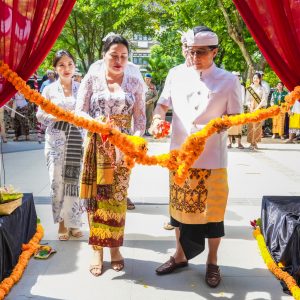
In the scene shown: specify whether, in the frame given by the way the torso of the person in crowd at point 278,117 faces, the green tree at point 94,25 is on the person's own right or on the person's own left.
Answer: on the person's own right

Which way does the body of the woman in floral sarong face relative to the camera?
toward the camera

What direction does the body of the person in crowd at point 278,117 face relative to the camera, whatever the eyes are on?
toward the camera

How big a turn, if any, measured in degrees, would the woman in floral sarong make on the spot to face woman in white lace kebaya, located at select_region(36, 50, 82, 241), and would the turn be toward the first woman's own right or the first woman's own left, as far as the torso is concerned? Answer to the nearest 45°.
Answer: approximately 135° to the first woman's own right

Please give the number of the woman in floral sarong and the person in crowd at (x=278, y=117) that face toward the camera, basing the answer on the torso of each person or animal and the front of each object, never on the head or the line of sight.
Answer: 2

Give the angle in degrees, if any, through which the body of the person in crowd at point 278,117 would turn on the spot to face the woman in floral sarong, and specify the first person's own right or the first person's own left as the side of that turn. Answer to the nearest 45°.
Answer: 0° — they already face them

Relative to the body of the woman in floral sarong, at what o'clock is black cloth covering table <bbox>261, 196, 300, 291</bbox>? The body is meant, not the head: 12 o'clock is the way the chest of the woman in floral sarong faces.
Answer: The black cloth covering table is roughly at 9 o'clock from the woman in floral sarong.
